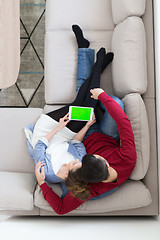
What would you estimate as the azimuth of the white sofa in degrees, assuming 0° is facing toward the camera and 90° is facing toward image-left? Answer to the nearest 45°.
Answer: approximately 135°
